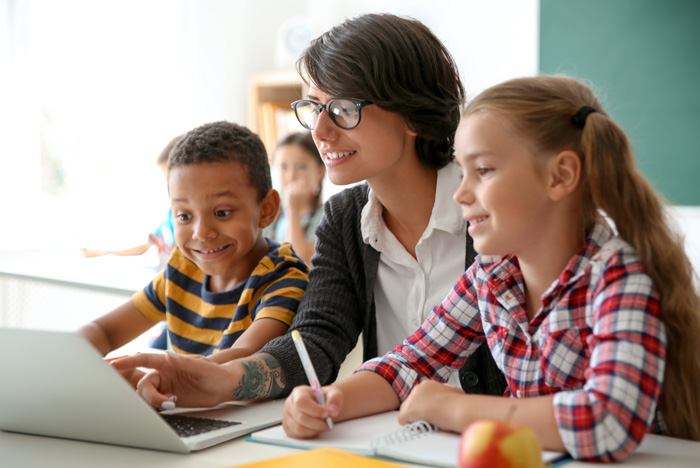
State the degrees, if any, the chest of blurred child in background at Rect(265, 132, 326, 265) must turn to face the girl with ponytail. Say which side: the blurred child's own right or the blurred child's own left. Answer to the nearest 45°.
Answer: approximately 45° to the blurred child's own left

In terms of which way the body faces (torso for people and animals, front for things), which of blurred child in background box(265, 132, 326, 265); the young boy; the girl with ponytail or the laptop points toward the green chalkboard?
the laptop

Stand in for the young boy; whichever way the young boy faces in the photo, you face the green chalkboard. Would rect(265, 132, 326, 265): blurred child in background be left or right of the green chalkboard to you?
left

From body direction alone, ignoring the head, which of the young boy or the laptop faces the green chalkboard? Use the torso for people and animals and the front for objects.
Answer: the laptop

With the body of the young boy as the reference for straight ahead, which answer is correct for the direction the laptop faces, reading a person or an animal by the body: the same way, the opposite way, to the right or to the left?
the opposite way

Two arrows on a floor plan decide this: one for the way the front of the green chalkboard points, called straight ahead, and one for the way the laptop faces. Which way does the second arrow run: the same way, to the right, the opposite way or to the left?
the opposite way

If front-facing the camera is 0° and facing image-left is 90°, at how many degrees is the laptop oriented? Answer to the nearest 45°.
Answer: approximately 225°

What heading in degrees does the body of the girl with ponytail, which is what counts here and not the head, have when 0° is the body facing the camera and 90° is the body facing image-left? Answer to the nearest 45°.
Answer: approximately 45°
